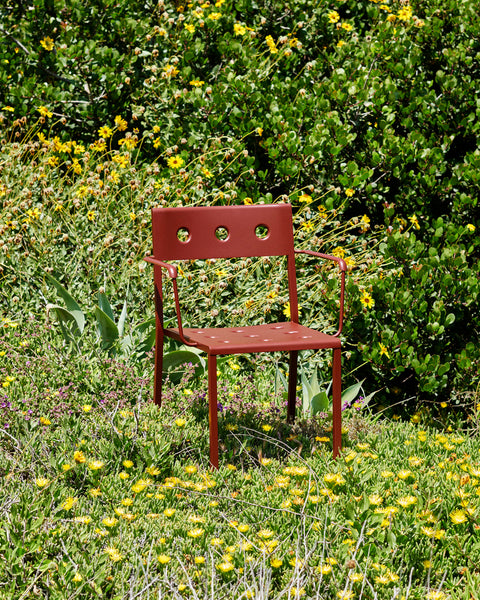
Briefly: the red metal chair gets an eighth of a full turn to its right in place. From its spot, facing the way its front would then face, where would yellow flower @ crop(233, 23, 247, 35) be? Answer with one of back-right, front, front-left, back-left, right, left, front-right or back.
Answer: back

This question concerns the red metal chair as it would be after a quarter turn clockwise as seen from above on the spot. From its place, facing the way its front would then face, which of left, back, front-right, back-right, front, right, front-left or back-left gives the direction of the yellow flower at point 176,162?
back-right

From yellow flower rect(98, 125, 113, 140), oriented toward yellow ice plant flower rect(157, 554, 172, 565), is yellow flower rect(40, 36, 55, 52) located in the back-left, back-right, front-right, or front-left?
back-right

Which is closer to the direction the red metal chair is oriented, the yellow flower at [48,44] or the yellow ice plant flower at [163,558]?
the yellow ice plant flower

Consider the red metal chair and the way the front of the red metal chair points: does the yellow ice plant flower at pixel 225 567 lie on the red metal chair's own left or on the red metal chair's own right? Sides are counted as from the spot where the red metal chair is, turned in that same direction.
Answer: on the red metal chair's own right

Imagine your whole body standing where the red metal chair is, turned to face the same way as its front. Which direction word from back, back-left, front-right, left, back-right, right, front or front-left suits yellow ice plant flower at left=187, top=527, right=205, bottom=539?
front-right

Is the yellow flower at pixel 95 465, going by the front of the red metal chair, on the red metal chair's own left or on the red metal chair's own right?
on the red metal chair's own right

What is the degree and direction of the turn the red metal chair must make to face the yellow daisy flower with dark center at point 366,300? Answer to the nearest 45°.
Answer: approximately 90° to its left

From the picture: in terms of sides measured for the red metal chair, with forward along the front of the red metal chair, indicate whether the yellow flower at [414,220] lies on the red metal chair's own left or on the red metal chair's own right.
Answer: on the red metal chair's own left

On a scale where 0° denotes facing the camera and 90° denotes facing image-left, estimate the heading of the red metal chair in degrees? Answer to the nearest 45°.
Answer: approximately 315°

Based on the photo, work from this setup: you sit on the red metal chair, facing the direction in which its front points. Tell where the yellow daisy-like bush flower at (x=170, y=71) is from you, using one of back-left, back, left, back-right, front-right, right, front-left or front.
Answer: back-left

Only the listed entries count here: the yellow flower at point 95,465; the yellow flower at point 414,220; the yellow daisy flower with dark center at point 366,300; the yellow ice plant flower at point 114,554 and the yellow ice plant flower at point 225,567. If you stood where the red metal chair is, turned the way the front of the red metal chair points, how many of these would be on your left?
2

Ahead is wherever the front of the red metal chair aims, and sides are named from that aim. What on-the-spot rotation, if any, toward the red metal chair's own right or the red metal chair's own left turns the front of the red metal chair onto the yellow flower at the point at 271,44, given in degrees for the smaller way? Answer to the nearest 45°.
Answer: approximately 135° to the red metal chair's own left

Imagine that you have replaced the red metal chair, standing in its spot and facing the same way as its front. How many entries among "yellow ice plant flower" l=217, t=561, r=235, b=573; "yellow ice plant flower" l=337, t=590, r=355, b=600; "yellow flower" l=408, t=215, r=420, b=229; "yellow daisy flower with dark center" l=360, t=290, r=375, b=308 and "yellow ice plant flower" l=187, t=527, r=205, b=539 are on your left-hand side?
2
